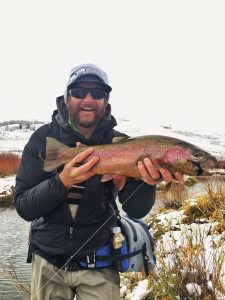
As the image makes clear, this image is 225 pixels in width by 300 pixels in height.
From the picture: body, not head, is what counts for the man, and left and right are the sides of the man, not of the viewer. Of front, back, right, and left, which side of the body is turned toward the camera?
front

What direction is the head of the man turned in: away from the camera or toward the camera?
toward the camera
